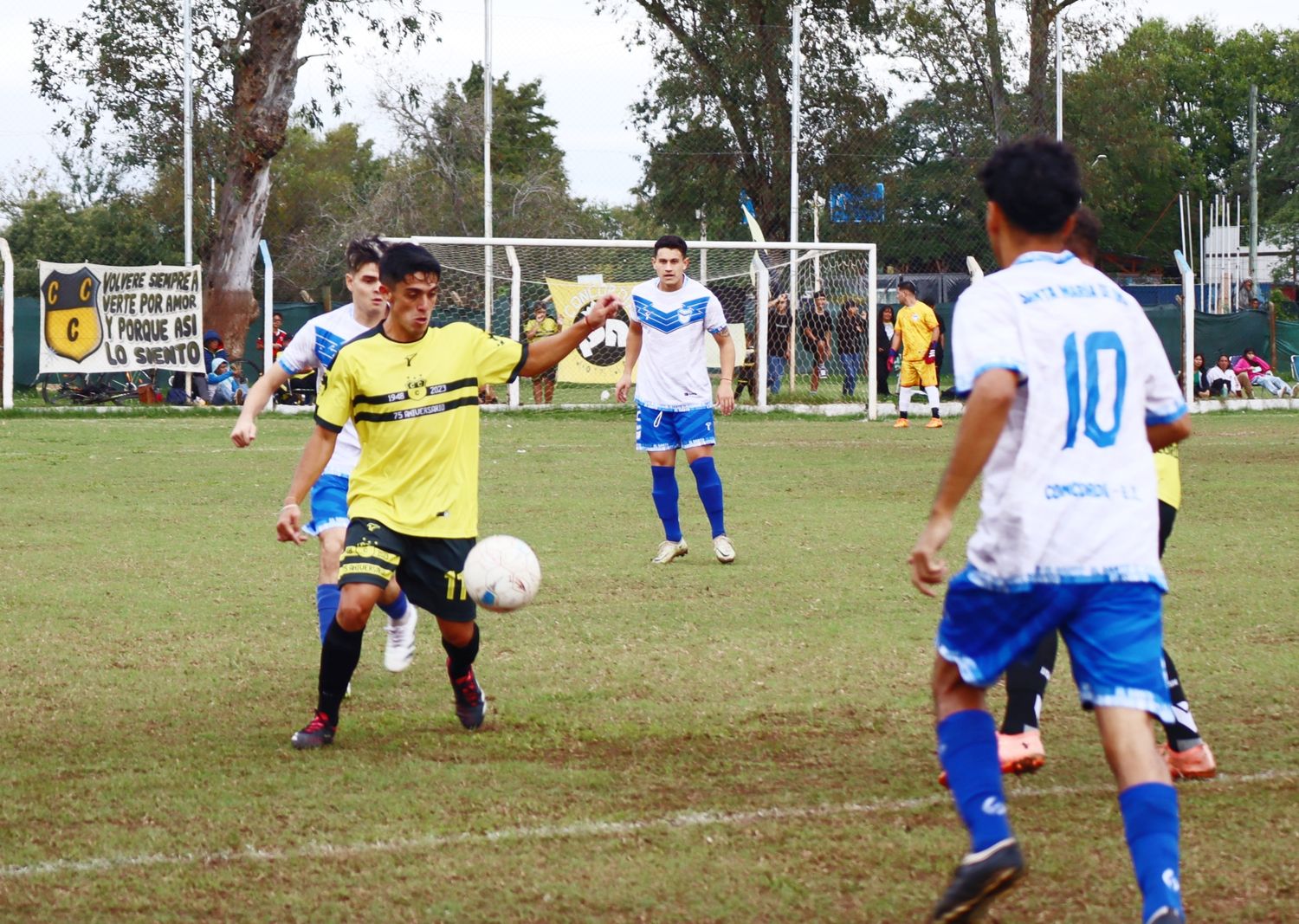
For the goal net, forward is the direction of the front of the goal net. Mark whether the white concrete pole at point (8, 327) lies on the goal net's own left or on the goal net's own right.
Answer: on the goal net's own right

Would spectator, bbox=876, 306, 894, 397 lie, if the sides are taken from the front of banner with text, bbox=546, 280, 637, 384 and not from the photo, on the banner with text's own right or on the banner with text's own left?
on the banner with text's own left

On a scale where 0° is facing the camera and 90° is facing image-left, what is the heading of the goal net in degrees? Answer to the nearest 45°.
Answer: approximately 0°

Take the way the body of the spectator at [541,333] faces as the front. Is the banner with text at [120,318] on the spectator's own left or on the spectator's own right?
on the spectator's own right

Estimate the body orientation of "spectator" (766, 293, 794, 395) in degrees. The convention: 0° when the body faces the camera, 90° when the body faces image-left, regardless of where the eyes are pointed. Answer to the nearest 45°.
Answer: approximately 0°

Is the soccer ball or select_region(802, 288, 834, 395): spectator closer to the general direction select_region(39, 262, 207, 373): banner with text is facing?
the soccer ball
